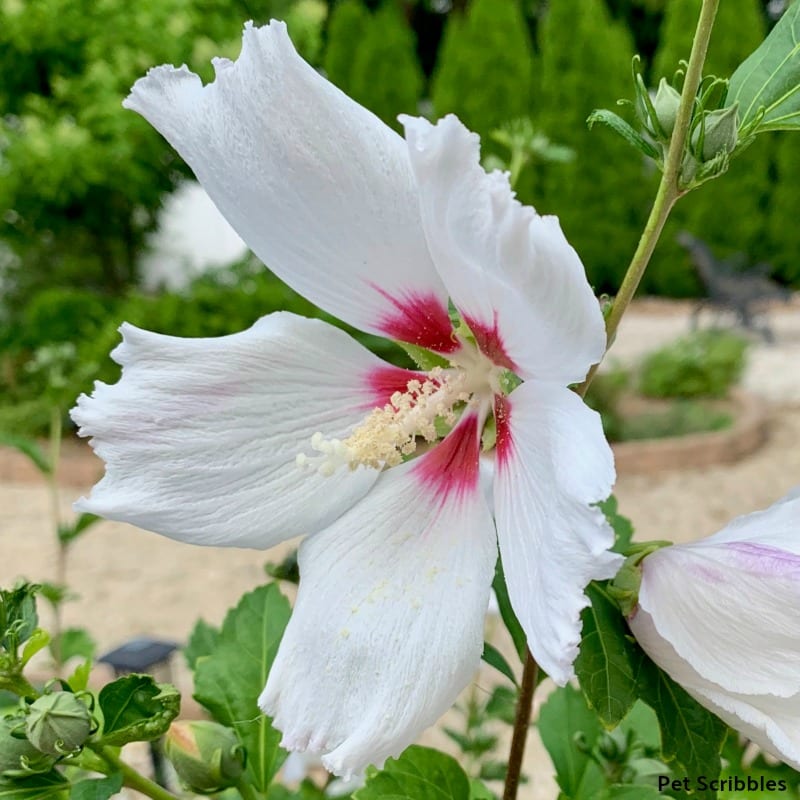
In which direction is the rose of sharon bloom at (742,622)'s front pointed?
to the viewer's right

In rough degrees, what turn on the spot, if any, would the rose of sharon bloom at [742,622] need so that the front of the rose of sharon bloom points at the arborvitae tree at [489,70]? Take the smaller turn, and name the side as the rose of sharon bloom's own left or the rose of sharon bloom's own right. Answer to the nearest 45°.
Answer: approximately 90° to the rose of sharon bloom's own left

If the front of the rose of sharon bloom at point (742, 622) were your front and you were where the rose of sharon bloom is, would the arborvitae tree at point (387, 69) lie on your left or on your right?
on your left

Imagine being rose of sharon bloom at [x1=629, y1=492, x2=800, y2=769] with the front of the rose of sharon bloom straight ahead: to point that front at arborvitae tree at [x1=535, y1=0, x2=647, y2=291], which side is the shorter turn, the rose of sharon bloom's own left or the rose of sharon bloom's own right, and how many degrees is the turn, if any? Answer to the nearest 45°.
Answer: approximately 90° to the rose of sharon bloom's own left

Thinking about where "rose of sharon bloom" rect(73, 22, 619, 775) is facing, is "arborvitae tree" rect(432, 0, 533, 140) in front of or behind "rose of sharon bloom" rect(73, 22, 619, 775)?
behind

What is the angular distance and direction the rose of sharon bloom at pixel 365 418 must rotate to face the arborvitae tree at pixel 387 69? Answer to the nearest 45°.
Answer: approximately 135° to its right

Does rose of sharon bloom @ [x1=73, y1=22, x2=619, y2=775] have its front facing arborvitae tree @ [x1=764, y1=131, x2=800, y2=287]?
no

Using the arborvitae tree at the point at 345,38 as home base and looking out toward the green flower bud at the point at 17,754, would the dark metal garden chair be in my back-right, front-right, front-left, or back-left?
front-left

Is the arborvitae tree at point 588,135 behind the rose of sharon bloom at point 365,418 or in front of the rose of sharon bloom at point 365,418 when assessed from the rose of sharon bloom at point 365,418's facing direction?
behind

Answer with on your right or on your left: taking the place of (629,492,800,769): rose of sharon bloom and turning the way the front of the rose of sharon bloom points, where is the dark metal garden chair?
on your left

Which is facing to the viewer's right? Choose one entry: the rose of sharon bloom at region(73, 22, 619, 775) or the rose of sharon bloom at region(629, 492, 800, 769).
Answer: the rose of sharon bloom at region(629, 492, 800, 769)

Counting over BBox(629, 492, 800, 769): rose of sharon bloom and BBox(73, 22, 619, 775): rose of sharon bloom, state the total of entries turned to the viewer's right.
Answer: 1

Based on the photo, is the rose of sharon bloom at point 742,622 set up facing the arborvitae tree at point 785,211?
no

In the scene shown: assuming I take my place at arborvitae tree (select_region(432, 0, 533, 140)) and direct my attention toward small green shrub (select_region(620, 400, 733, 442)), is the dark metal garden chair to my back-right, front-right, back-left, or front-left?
front-left
